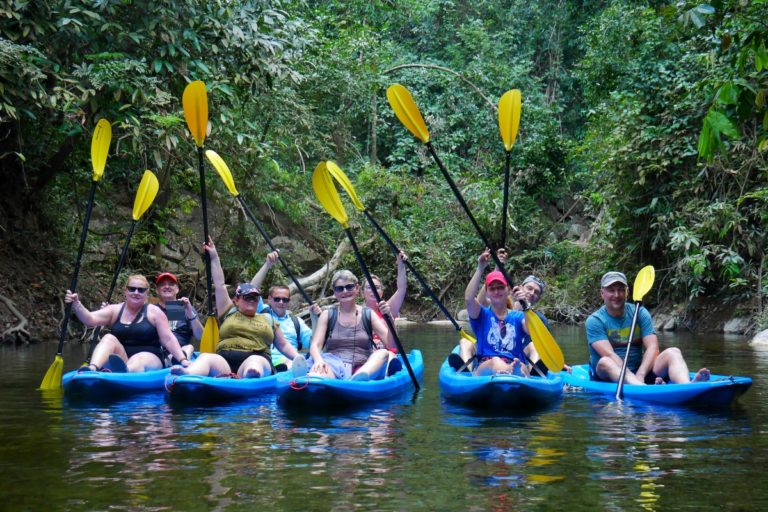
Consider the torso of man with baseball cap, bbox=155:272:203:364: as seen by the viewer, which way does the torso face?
toward the camera

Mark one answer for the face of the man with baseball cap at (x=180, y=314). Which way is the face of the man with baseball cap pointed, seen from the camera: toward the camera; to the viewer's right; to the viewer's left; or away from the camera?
toward the camera

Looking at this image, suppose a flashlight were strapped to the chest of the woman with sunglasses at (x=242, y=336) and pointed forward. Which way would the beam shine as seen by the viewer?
toward the camera

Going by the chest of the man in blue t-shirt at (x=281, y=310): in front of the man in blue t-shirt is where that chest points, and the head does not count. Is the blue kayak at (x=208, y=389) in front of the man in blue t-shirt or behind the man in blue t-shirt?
in front

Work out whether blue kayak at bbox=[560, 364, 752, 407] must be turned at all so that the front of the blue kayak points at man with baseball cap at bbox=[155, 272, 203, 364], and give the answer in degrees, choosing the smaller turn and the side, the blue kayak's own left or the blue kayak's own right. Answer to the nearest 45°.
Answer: approximately 135° to the blue kayak's own right

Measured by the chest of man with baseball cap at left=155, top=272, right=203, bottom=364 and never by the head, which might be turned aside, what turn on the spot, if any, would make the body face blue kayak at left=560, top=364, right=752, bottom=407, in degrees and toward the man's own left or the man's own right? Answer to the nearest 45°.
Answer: approximately 45° to the man's own left

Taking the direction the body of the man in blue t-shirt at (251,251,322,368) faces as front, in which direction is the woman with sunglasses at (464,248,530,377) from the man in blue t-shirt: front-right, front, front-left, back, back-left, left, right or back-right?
front-left

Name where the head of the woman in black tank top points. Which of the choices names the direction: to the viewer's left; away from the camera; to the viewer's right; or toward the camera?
toward the camera

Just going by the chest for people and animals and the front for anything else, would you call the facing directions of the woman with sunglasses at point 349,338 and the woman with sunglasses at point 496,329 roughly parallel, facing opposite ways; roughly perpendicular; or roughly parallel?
roughly parallel

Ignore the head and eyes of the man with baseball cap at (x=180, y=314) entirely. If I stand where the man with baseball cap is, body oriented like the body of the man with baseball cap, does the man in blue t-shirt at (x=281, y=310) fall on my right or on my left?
on my left

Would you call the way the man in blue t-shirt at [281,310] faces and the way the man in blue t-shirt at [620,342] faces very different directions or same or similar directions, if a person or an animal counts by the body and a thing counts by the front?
same or similar directions

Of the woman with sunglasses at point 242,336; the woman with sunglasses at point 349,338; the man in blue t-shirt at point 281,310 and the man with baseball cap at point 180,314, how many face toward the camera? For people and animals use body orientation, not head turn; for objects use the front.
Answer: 4

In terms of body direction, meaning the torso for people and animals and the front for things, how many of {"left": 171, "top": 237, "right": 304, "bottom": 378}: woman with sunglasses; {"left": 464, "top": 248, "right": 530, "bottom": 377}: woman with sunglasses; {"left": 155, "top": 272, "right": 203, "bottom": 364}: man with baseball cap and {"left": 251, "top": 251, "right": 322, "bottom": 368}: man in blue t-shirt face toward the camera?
4

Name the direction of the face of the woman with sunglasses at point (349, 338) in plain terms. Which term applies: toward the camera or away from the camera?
toward the camera

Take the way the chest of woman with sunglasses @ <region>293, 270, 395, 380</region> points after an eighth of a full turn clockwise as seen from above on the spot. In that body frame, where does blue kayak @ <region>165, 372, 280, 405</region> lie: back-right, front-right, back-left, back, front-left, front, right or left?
front-right

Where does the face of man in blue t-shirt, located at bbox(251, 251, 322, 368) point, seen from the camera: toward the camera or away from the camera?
toward the camera
